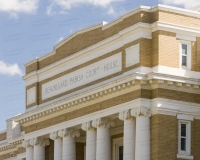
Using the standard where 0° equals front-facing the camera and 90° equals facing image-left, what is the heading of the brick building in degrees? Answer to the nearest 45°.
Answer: approximately 45°
